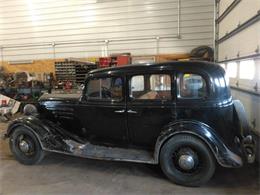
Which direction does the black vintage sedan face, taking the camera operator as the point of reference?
facing away from the viewer and to the left of the viewer

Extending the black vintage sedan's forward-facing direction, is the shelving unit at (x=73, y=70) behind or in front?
in front
